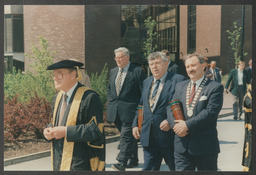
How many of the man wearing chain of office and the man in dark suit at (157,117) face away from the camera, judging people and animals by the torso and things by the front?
0

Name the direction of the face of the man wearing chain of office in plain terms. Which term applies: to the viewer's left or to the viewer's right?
to the viewer's left

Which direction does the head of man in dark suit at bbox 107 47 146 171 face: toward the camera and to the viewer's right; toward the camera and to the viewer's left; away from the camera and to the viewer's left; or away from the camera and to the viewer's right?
toward the camera and to the viewer's left

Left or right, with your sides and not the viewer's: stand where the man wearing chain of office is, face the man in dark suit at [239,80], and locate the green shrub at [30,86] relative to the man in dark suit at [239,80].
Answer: left

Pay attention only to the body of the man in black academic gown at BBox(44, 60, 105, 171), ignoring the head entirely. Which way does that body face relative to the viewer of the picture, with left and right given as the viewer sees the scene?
facing the viewer and to the left of the viewer

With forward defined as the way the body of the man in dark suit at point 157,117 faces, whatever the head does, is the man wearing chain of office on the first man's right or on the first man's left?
on the first man's left

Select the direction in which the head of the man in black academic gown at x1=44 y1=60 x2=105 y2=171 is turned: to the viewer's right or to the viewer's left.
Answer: to the viewer's left

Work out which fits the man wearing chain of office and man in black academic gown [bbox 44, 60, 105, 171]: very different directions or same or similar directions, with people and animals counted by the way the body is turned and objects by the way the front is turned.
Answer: same or similar directions

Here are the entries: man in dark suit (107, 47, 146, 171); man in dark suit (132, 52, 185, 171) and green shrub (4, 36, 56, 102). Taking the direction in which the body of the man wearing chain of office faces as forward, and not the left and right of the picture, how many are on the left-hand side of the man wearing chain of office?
0

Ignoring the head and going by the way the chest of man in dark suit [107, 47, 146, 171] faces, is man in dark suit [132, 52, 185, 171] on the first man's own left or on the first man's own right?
on the first man's own left

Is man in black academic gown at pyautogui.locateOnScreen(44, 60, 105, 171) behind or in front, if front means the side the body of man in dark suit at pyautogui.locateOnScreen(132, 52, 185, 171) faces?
in front

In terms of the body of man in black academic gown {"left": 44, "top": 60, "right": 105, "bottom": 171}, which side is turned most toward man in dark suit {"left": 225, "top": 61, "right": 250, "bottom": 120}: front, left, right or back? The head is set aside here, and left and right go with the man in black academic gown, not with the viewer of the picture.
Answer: back

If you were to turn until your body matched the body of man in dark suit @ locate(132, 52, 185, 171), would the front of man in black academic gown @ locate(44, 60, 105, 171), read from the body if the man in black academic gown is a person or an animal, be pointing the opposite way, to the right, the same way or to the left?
the same way

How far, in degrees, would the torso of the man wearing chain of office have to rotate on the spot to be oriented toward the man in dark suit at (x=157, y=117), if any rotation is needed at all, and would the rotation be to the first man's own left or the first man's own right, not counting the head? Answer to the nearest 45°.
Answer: approximately 90° to the first man's own right

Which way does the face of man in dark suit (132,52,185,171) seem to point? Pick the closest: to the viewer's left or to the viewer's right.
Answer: to the viewer's left

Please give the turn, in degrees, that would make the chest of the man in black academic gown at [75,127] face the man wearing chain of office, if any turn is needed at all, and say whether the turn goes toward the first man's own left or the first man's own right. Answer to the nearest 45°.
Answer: approximately 135° to the first man's own left
